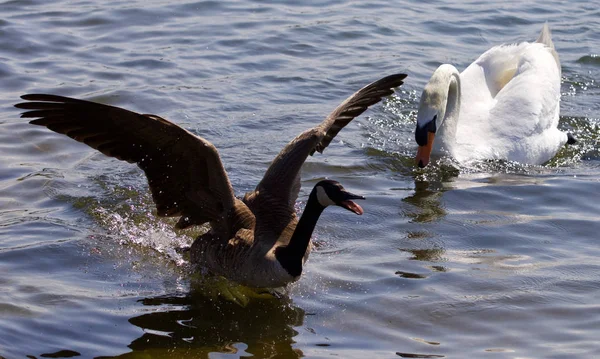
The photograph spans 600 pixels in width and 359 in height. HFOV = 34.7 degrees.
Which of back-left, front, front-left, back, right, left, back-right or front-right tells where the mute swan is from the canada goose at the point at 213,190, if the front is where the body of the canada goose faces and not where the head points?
left

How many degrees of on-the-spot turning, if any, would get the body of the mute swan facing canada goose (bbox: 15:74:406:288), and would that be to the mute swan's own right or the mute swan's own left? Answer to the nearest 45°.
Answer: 0° — it already faces it

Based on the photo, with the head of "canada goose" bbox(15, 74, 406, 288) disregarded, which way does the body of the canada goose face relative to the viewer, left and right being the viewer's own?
facing the viewer and to the right of the viewer

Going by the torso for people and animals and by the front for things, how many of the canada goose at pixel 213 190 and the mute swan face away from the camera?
0
